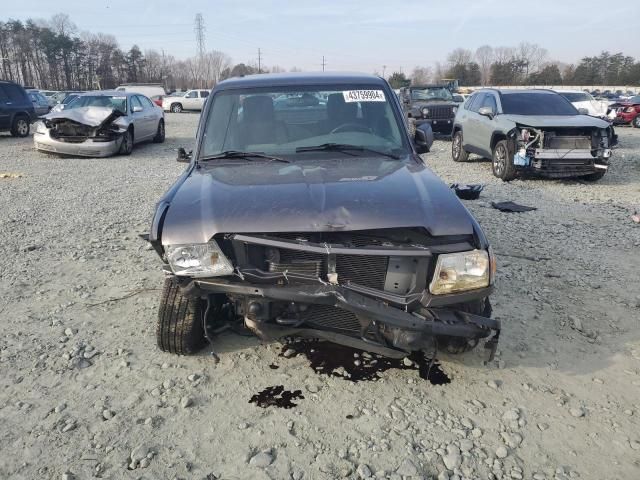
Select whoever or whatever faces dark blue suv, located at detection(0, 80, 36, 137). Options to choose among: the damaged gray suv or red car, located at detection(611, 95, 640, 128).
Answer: the red car

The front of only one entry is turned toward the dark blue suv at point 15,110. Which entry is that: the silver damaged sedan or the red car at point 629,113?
the red car

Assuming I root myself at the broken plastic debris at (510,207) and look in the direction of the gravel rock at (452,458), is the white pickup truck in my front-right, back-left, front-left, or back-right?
back-right

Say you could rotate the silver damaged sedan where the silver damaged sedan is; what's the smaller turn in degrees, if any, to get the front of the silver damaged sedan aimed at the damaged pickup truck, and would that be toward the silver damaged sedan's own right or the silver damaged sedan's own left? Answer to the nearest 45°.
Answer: approximately 45° to the silver damaged sedan's own left

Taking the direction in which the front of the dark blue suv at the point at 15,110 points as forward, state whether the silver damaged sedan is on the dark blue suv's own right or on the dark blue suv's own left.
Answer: on the dark blue suv's own left

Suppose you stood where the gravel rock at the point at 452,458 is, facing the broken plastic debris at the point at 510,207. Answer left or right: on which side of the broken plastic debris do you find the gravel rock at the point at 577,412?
right

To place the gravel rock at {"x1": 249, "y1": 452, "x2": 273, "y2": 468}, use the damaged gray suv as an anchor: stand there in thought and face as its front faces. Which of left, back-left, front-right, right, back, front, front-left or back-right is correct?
front-right

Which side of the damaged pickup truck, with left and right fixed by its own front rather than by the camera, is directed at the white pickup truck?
back

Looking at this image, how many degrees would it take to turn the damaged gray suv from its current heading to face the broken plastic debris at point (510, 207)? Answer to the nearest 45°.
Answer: approximately 45° to its right

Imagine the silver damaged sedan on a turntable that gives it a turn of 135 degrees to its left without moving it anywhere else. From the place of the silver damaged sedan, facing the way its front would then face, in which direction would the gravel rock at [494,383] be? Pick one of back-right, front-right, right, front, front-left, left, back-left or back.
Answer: right

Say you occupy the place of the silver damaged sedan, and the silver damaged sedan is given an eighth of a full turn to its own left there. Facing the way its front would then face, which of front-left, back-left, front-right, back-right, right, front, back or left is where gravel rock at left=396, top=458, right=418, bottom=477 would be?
front

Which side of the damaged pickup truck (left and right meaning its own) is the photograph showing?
front

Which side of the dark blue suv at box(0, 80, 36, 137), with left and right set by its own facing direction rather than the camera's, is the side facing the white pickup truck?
right

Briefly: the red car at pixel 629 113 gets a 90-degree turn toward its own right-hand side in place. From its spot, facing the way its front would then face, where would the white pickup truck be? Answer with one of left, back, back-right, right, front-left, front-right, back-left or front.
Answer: front-left
